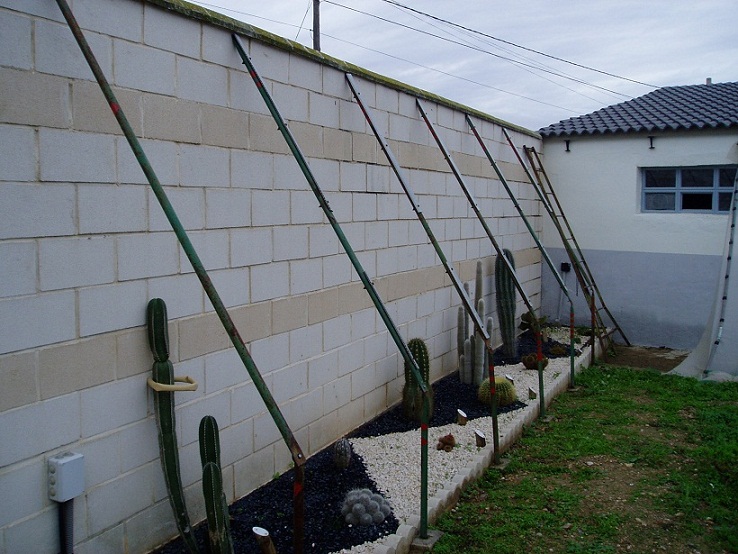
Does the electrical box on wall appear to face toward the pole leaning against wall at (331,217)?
no

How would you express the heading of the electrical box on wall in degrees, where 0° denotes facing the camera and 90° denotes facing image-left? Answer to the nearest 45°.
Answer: approximately 315°

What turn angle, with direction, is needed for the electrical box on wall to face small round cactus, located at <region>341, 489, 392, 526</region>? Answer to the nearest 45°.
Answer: approximately 45° to its left

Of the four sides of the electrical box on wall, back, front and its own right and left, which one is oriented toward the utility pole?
left

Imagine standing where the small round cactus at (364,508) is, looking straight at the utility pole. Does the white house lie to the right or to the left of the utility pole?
right

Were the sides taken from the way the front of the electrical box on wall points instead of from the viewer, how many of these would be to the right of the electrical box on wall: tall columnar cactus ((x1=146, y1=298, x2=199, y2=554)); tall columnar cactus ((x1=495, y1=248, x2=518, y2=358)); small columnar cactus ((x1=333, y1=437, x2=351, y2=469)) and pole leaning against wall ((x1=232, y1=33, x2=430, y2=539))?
0

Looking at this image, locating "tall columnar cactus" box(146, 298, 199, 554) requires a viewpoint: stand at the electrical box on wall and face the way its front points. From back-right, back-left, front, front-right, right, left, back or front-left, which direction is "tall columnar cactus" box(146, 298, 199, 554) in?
left

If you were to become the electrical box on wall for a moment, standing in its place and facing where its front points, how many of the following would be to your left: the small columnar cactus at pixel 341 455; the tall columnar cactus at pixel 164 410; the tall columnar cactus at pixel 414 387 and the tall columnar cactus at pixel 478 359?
4

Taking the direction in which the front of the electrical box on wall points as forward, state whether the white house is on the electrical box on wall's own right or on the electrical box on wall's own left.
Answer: on the electrical box on wall's own left

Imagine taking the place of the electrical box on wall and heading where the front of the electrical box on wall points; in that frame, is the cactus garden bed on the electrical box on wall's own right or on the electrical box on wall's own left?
on the electrical box on wall's own left

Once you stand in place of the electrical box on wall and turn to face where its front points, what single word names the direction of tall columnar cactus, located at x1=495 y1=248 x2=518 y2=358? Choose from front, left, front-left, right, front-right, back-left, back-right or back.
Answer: left

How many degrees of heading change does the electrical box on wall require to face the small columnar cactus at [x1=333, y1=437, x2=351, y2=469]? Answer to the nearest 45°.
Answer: approximately 90° to its left

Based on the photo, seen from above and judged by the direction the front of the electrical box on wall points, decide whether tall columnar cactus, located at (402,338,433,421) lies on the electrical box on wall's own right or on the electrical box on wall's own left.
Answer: on the electrical box on wall's own left

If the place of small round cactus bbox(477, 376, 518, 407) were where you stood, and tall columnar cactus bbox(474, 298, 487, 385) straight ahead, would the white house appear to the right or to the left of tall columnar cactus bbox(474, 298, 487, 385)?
right

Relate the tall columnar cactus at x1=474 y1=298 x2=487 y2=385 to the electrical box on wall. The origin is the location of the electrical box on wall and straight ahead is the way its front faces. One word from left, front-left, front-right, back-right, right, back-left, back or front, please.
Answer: left

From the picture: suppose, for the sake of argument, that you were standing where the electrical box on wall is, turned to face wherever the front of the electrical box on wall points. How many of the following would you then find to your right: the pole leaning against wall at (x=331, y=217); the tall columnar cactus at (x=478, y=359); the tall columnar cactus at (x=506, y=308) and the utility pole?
0
